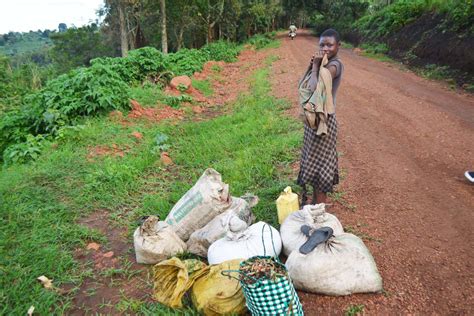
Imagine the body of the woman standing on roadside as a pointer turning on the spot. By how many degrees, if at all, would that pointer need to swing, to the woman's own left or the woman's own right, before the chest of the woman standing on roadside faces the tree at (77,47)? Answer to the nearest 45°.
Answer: approximately 90° to the woman's own right

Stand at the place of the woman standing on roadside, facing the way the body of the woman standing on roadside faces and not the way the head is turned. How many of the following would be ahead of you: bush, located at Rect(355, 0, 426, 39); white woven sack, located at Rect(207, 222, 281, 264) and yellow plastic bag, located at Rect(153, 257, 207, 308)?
2

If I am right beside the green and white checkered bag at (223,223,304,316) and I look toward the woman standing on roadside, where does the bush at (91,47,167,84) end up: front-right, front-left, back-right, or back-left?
front-left

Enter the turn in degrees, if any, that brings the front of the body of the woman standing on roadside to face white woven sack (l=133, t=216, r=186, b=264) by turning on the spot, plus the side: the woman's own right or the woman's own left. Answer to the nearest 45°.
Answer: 0° — they already face it

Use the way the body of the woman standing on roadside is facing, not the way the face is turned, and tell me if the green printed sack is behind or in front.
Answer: in front

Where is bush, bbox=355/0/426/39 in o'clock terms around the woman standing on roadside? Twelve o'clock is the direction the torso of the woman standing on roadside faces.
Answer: The bush is roughly at 5 o'clock from the woman standing on roadside.

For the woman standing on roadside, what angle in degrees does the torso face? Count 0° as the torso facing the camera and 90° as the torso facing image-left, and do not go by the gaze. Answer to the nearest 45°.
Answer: approximately 45°

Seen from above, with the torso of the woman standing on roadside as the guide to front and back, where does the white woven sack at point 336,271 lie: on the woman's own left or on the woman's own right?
on the woman's own left

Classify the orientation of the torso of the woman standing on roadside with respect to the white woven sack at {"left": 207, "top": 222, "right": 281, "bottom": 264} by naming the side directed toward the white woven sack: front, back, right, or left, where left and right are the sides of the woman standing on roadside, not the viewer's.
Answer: front

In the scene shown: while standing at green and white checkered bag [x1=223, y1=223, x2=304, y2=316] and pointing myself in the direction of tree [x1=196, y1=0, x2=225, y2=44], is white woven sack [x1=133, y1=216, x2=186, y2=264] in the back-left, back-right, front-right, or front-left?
front-left

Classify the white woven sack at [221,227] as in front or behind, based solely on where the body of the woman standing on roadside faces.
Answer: in front

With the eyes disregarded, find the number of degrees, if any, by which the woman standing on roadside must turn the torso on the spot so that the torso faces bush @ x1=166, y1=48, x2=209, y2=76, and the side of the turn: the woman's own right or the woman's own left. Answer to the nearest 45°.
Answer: approximately 90° to the woman's own right

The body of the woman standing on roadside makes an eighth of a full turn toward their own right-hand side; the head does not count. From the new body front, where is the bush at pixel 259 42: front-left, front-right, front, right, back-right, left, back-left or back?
right

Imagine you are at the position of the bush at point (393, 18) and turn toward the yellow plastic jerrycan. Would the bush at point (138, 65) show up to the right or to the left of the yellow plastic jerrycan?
right
